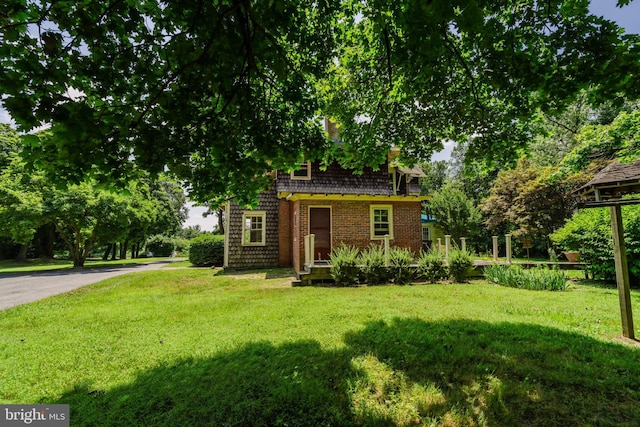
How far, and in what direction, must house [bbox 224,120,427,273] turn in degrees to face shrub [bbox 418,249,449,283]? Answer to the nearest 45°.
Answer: approximately 45° to its left

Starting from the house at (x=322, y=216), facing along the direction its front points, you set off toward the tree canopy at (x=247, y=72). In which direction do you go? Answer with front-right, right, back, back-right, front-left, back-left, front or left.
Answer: front

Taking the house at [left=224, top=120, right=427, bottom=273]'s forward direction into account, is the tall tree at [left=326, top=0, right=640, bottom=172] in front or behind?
in front

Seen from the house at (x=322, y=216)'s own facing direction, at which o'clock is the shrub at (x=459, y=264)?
The shrub is roughly at 10 o'clock from the house.

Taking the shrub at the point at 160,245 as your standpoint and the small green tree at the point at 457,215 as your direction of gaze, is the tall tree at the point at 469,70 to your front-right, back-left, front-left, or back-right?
front-right

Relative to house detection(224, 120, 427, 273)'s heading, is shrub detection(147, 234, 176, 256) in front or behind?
behind

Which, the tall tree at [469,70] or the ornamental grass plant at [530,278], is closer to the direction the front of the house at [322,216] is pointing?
the tall tree

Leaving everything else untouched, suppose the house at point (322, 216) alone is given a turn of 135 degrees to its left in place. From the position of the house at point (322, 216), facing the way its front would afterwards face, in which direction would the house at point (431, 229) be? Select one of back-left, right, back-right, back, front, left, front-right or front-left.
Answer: front

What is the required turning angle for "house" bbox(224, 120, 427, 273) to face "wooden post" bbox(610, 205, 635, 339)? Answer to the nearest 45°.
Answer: approximately 45° to its left

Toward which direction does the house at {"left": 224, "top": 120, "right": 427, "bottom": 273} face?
toward the camera

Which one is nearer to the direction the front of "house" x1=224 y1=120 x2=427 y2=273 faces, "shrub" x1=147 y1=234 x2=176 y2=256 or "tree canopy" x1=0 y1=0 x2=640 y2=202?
the tree canopy

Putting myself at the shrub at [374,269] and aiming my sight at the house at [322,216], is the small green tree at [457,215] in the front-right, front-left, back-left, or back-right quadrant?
front-right

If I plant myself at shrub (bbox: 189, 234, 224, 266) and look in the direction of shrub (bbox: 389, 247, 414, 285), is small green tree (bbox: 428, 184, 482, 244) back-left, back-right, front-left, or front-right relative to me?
front-left

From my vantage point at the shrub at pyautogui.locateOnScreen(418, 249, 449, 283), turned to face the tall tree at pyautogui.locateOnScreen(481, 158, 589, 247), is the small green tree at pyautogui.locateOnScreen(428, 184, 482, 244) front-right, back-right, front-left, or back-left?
front-left

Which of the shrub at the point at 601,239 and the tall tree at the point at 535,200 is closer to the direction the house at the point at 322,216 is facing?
the shrub

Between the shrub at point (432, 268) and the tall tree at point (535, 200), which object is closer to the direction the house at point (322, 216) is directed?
the shrub

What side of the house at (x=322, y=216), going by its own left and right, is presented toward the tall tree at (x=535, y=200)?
left
